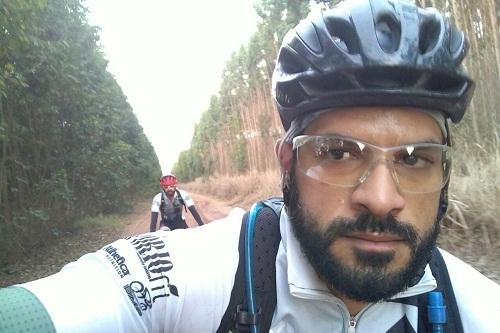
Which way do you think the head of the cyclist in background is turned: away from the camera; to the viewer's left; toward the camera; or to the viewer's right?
toward the camera

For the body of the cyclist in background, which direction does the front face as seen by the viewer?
toward the camera
